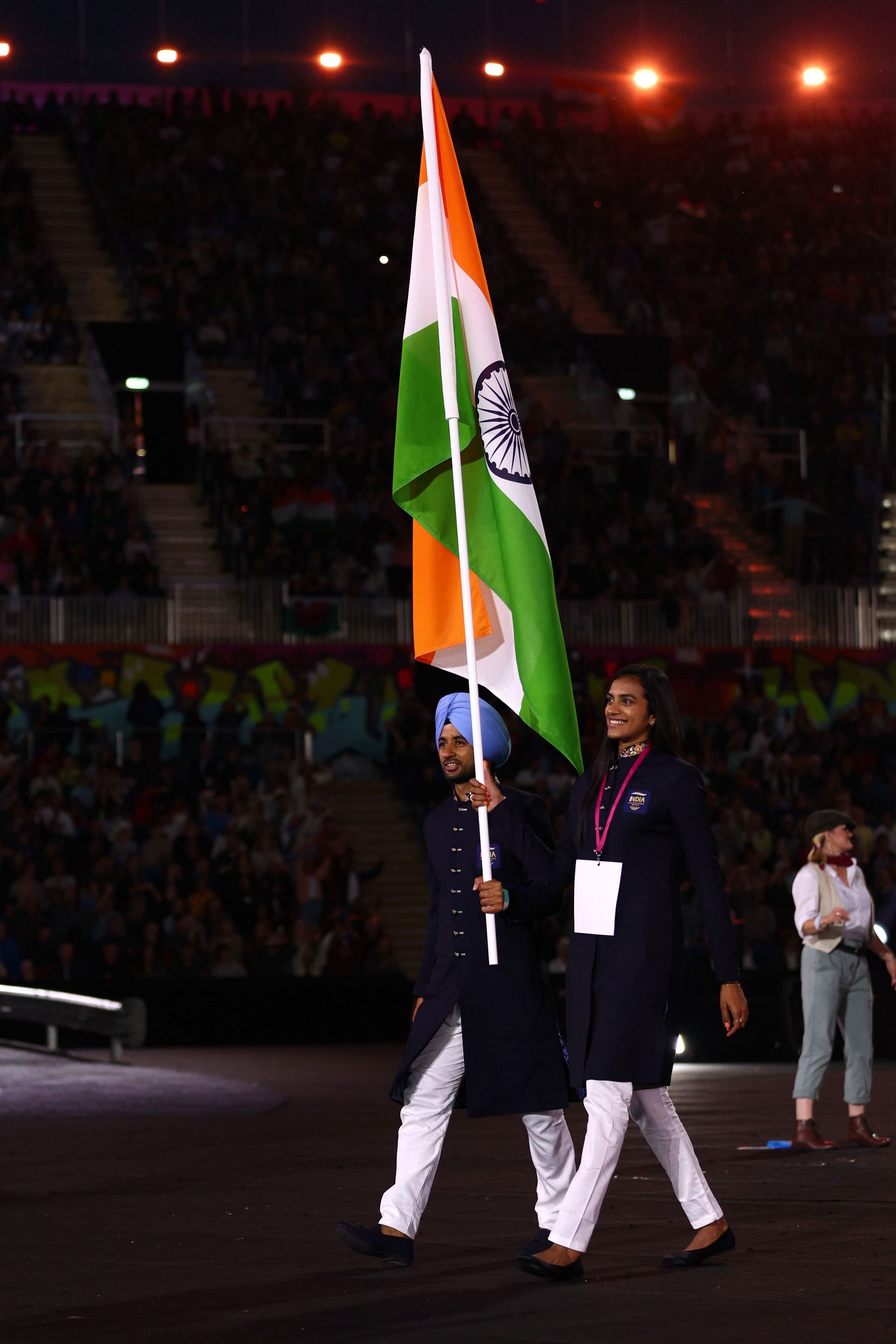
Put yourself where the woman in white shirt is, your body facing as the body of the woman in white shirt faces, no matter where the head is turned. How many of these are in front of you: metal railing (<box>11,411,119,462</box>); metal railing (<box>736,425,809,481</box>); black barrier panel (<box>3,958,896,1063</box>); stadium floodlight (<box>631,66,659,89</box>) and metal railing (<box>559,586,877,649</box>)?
0

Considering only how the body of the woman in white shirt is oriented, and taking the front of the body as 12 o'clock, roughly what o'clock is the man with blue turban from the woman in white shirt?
The man with blue turban is roughly at 2 o'clock from the woman in white shirt.

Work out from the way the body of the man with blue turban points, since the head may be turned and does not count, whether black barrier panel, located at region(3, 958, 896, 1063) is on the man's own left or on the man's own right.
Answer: on the man's own right

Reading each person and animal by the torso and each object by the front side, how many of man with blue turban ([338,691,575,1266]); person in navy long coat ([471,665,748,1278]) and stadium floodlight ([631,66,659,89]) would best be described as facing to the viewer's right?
0

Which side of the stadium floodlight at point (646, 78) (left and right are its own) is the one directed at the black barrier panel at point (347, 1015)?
front

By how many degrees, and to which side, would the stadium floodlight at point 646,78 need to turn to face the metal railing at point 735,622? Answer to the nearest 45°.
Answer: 0° — it already faces it

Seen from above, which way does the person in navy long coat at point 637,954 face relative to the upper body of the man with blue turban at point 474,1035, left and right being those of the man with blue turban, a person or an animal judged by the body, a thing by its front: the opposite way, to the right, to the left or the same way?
the same way

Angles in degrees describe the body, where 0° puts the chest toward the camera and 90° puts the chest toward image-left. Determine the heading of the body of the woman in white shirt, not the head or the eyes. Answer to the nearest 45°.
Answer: approximately 315°

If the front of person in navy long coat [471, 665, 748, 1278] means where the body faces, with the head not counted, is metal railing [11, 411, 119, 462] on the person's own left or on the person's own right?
on the person's own right

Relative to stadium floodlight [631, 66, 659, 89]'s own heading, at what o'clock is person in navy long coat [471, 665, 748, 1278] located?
The person in navy long coat is roughly at 12 o'clock from the stadium floodlight.

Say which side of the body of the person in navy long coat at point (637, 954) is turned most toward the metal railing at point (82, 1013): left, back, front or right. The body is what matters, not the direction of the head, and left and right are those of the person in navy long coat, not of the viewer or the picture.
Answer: right

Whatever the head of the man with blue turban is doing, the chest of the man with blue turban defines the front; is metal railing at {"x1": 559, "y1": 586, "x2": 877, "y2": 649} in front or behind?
behind

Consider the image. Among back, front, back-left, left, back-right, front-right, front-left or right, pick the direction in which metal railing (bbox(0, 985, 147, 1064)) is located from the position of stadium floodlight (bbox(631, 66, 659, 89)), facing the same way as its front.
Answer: front

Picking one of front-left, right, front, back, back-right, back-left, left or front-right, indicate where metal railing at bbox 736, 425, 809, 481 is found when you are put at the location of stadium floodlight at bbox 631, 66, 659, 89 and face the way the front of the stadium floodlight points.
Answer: front

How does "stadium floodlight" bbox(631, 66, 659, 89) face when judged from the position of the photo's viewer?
facing the viewer

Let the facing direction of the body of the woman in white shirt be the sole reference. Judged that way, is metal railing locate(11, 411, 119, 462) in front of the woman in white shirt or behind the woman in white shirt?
behind
